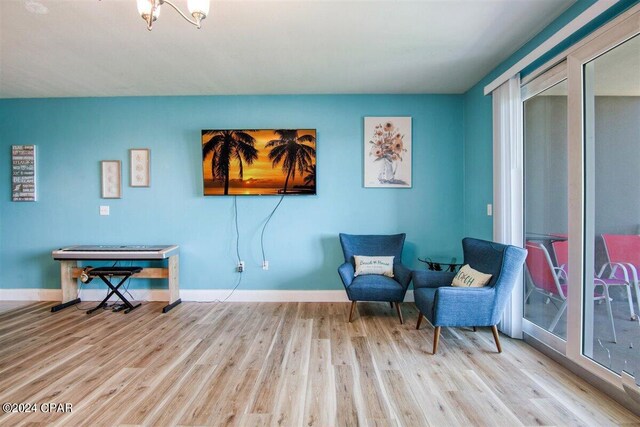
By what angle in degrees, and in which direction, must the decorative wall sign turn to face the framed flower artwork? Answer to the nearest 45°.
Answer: approximately 45° to its left

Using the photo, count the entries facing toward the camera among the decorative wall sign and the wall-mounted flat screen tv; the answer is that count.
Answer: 2

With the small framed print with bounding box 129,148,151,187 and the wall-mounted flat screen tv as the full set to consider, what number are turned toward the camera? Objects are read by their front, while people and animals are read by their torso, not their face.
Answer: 2

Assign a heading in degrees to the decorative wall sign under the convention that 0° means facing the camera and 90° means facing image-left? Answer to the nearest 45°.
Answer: approximately 0°

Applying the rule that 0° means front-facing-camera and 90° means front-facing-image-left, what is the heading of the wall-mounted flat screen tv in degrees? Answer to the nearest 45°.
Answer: approximately 0°

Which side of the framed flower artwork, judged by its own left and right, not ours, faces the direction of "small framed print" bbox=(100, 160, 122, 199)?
right
